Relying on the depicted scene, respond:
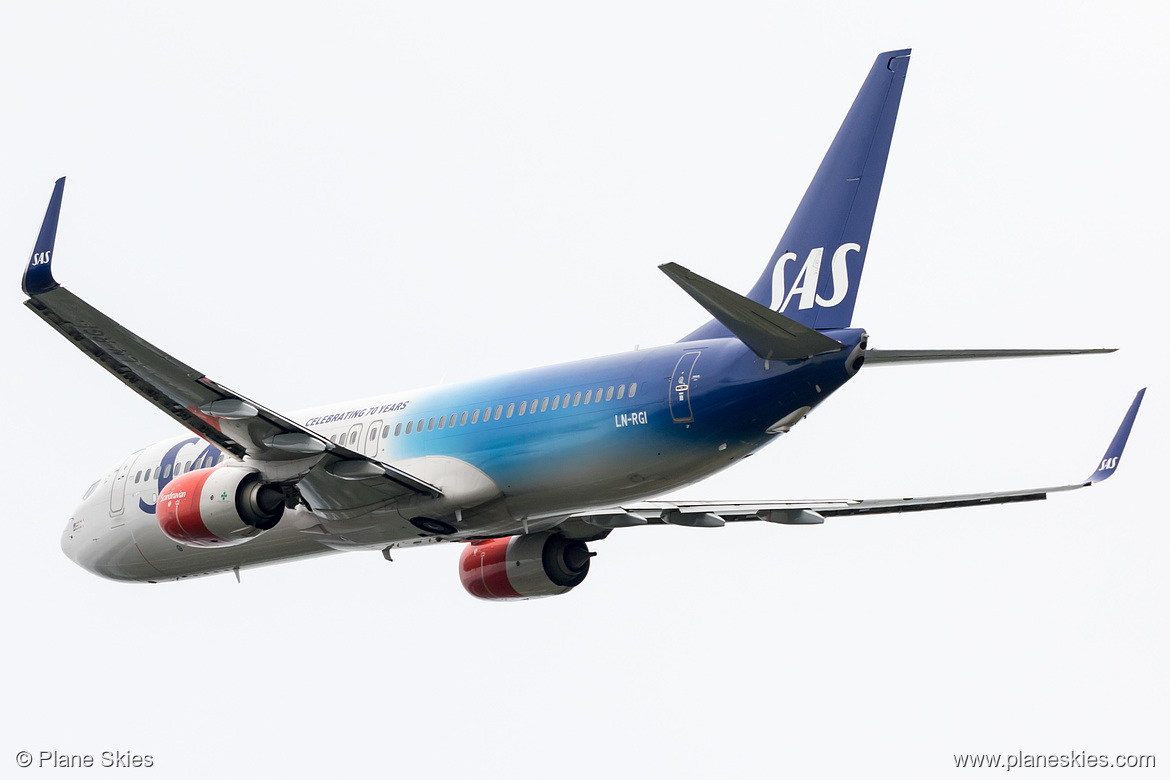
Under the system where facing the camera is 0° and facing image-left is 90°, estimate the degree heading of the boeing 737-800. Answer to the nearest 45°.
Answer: approximately 135°
